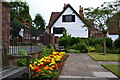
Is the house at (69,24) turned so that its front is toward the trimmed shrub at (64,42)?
yes

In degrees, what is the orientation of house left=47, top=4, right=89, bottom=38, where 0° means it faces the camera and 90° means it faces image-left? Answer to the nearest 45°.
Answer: approximately 0°

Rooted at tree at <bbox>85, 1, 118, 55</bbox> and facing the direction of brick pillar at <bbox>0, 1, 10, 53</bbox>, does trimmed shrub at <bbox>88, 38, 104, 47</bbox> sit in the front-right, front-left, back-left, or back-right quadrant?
back-right

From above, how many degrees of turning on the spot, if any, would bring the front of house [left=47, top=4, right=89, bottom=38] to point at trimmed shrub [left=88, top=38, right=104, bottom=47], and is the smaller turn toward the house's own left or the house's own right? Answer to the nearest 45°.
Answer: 0° — it already faces it

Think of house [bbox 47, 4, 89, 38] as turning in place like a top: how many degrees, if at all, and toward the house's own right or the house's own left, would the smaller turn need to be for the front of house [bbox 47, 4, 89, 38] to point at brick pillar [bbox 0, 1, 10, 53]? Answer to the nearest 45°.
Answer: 0° — it already faces it
